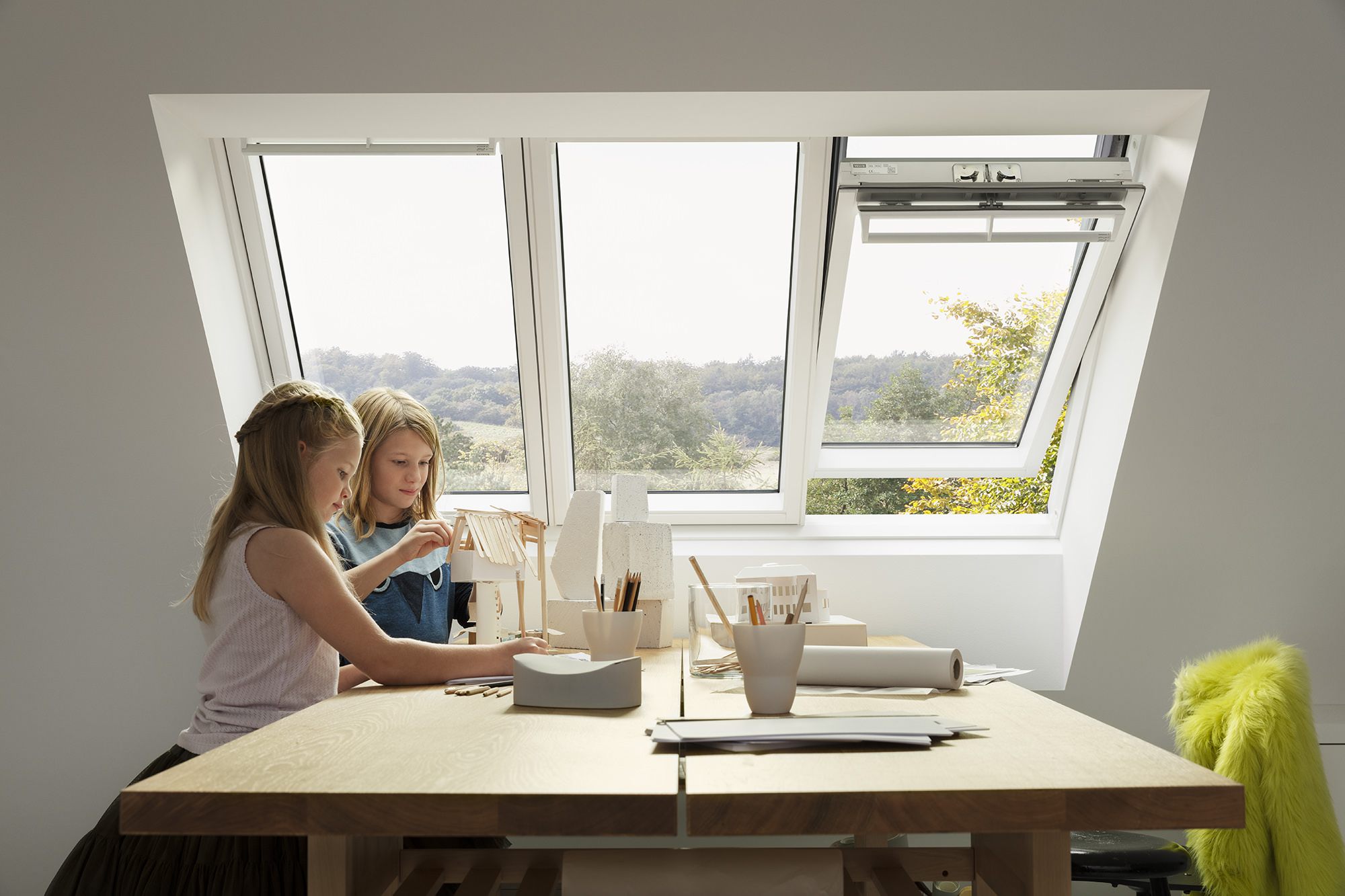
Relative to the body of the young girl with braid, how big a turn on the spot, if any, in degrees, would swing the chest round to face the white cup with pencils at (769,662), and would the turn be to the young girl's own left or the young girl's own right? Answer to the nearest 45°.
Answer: approximately 45° to the young girl's own right

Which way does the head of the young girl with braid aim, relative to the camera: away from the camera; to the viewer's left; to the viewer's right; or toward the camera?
to the viewer's right

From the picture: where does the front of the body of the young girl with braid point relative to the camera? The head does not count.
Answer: to the viewer's right

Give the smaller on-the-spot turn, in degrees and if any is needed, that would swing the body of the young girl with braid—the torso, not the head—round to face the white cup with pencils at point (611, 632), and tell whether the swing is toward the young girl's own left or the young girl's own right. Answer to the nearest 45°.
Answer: approximately 45° to the young girl's own right

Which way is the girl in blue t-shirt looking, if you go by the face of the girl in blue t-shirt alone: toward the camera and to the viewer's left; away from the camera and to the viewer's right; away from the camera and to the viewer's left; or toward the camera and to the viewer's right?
toward the camera and to the viewer's right

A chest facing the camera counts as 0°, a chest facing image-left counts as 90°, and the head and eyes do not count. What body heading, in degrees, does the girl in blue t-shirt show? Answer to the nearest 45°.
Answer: approximately 315°

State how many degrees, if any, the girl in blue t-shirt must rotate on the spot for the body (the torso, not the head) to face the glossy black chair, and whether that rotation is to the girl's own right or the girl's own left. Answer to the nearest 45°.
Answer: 0° — they already face it
